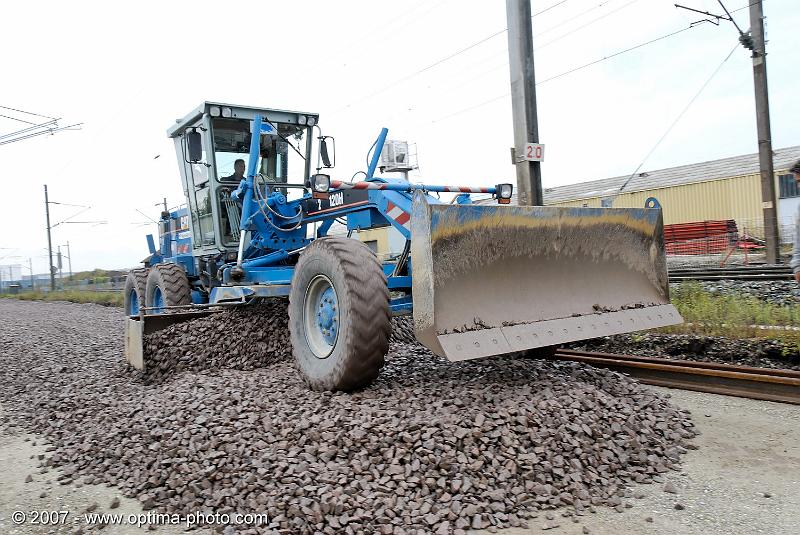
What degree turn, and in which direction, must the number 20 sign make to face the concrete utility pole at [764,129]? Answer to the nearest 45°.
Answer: approximately 135° to its left

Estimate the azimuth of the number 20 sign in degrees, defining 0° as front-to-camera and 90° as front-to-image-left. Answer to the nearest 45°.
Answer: approximately 0°

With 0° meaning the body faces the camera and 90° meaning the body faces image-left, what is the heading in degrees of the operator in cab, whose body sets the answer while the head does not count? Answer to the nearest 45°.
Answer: approximately 315°

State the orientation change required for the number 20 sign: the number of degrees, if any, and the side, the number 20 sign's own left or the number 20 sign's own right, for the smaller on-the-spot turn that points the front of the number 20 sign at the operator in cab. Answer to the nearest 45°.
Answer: approximately 90° to the number 20 sign's own right

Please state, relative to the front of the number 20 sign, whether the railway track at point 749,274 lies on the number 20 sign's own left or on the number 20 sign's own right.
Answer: on the number 20 sign's own left
